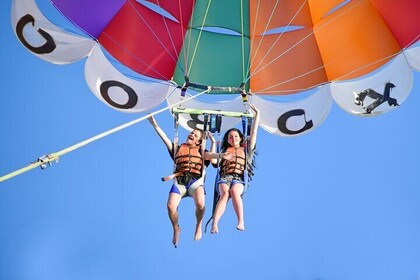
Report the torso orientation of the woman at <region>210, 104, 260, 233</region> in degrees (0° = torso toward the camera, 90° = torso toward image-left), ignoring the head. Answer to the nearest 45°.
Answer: approximately 0°

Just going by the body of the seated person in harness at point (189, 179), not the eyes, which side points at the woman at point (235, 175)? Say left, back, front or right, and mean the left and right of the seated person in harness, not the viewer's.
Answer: left

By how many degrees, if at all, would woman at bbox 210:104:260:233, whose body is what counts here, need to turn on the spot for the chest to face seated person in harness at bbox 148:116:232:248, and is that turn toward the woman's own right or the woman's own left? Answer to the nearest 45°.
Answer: approximately 90° to the woman's own right

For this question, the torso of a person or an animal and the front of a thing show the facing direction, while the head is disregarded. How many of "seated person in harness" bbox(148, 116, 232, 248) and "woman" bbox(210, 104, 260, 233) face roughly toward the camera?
2

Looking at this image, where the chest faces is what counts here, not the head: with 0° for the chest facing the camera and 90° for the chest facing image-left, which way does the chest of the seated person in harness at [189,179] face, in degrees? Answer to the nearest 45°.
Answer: approximately 0°
